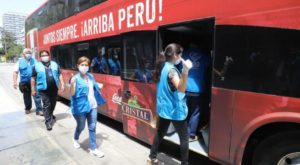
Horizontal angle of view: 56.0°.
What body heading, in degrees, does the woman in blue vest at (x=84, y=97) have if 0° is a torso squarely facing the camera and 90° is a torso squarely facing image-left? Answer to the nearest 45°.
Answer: approximately 315°

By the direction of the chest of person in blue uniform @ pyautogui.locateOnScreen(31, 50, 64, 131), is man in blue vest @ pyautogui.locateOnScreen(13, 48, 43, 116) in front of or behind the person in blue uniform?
behind
